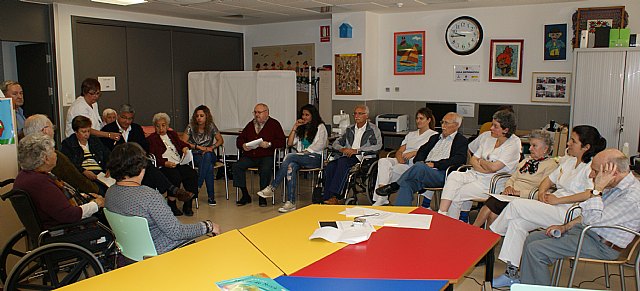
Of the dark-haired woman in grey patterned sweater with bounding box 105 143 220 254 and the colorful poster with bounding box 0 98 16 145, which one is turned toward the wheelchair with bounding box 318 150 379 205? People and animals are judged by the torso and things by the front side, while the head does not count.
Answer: the dark-haired woman in grey patterned sweater

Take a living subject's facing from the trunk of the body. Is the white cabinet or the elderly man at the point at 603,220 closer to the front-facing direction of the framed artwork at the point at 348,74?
the elderly man

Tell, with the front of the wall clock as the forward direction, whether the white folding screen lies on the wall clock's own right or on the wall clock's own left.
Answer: on the wall clock's own right

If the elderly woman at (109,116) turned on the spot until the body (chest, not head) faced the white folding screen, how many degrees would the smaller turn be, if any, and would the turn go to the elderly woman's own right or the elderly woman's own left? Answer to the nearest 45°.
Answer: approximately 90° to the elderly woman's own left

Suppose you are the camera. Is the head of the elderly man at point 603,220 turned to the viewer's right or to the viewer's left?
to the viewer's left

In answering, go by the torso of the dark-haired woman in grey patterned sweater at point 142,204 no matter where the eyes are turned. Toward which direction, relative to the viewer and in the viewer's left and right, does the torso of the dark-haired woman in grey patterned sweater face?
facing away from the viewer and to the right of the viewer

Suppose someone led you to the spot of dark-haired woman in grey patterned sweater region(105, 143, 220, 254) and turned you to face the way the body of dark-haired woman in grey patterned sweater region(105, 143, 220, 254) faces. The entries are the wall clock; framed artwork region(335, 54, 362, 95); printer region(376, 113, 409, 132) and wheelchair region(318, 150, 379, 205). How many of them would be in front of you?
4

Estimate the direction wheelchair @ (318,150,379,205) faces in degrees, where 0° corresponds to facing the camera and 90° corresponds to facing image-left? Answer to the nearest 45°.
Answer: approximately 45°

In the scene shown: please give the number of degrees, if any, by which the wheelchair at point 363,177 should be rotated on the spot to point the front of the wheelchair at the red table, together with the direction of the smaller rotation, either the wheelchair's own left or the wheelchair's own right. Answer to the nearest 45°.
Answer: approximately 45° to the wheelchair's own left

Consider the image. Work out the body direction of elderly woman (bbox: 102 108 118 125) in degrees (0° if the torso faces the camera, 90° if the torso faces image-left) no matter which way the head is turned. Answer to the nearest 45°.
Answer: approximately 315°

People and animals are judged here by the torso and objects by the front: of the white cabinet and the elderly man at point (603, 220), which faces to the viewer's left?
the elderly man

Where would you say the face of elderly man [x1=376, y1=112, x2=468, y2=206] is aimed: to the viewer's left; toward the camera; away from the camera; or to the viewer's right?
to the viewer's left
